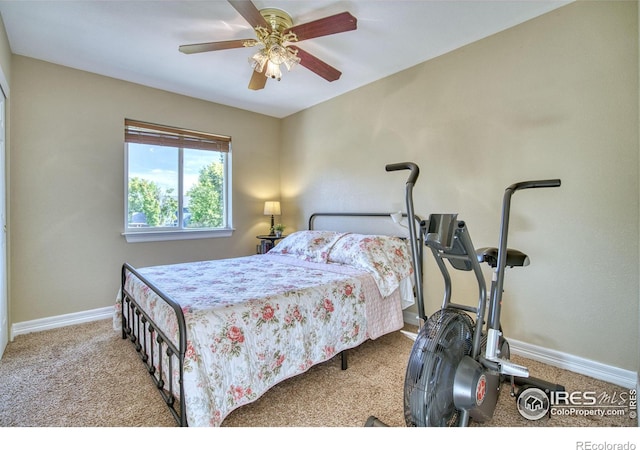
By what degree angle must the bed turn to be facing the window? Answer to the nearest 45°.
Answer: approximately 90° to its right

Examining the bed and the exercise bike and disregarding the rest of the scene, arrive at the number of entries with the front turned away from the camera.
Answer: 0

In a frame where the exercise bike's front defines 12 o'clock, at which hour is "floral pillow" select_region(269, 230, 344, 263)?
The floral pillow is roughly at 3 o'clock from the exercise bike.

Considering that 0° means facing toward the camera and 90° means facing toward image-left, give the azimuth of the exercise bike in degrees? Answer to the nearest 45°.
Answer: approximately 45°

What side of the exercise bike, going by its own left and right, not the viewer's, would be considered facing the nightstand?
right

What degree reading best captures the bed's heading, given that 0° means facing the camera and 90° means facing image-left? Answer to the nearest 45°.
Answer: approximately 45°
